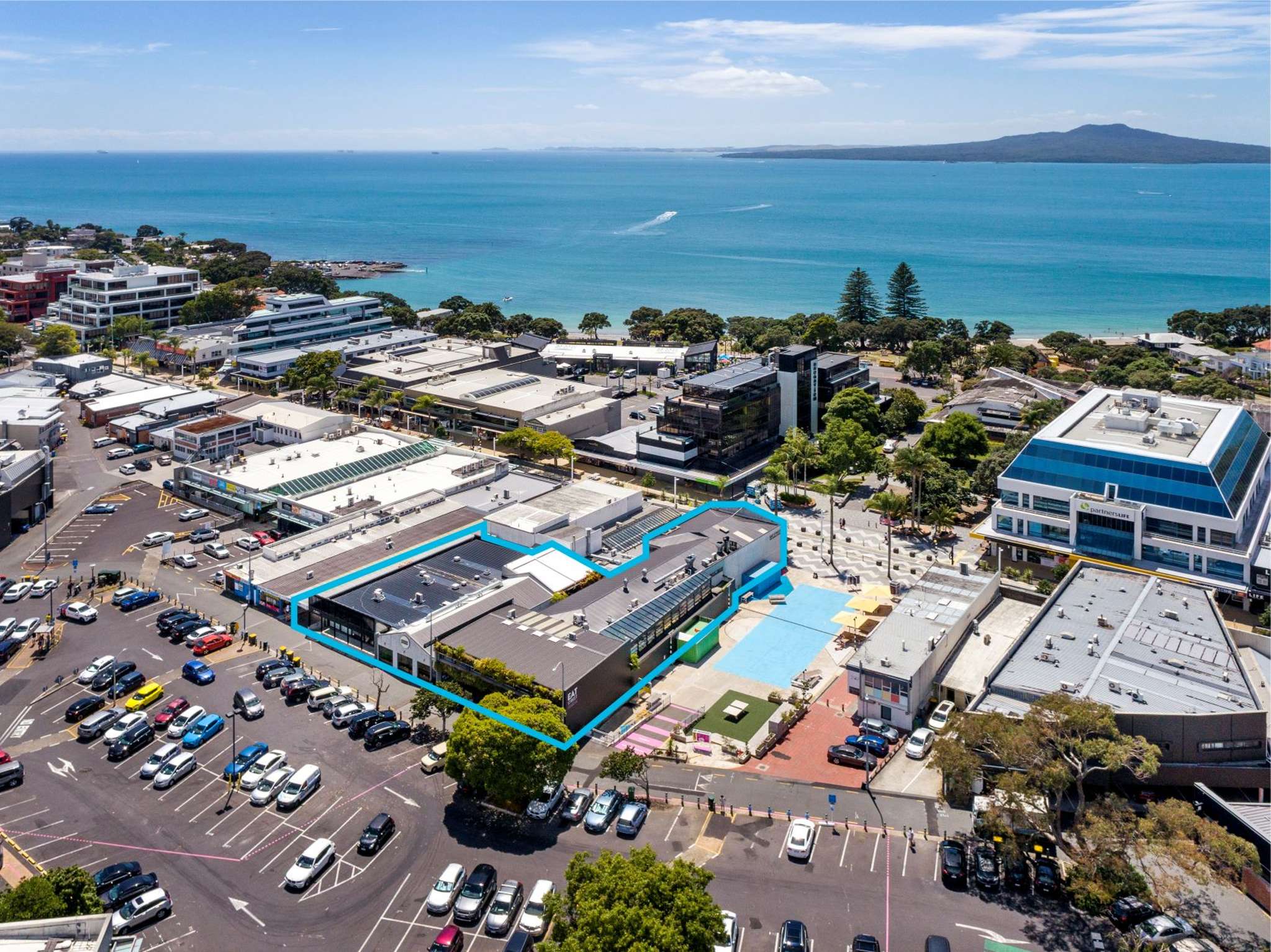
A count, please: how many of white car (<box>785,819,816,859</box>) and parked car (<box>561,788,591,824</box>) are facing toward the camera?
0

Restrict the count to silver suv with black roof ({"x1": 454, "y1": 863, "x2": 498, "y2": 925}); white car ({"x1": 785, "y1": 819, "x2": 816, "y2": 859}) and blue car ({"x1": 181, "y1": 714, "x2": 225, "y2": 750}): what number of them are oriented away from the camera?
1

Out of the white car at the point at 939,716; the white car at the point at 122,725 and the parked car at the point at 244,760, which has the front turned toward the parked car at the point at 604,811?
the white car at the point at 939,716

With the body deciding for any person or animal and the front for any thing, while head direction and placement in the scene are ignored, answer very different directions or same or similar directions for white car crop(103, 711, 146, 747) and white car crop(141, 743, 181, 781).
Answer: same or similar directions

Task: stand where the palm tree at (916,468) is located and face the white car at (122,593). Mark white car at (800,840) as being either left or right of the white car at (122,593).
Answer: left

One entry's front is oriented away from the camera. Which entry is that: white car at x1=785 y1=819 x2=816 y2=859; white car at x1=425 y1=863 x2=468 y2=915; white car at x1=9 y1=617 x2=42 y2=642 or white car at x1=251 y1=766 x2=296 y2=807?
white car at x1=785 y1=819 x2=816 y2=859

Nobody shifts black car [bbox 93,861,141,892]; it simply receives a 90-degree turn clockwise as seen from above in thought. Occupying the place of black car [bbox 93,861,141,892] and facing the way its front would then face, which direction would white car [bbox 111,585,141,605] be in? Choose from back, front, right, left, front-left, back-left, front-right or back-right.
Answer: front-right

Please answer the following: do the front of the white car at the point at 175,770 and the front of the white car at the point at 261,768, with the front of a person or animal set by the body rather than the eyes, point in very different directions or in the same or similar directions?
same or similar directions
